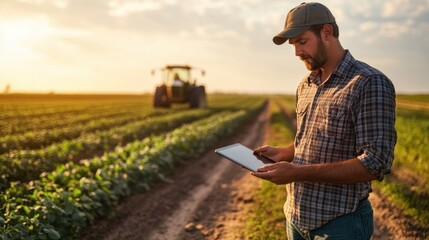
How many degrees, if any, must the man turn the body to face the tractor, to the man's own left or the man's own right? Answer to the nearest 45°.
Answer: approximately 90° to the man's own right

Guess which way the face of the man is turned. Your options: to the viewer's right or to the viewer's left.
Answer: to the viewer's left

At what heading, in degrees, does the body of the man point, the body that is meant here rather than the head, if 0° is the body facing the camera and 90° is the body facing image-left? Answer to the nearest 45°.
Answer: approximately 45°
